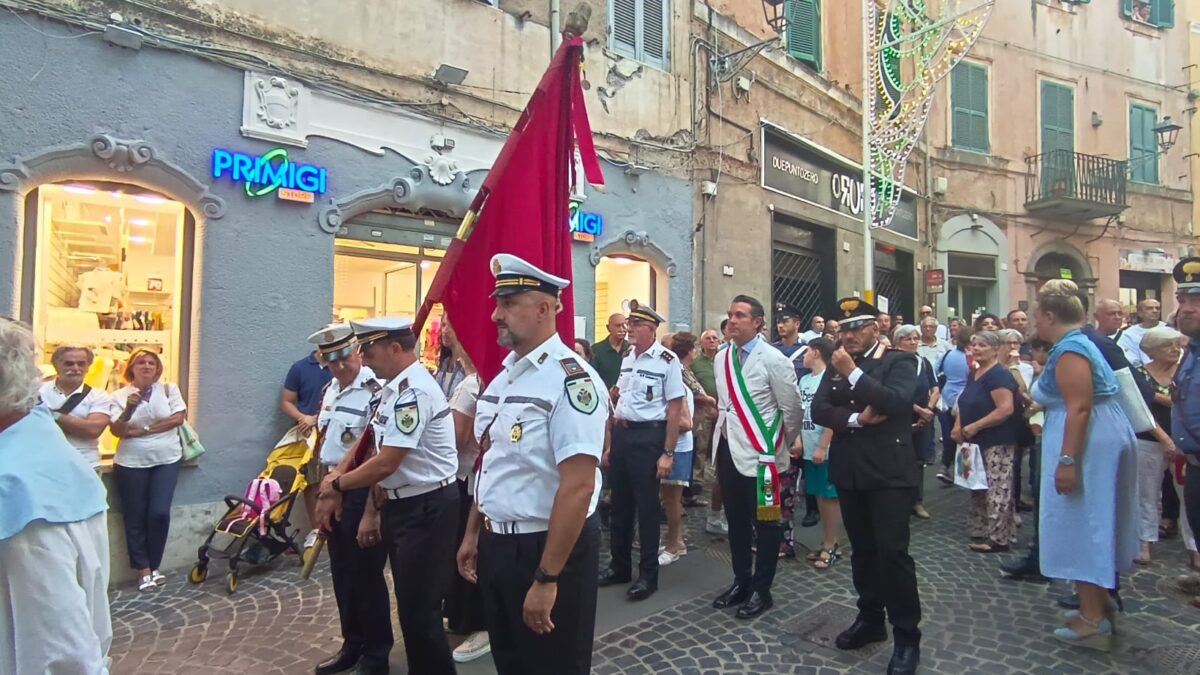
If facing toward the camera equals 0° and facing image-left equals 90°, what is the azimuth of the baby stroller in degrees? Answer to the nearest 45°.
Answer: approximately 45°

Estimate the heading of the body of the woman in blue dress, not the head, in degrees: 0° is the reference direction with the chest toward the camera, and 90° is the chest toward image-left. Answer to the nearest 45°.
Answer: approximately 90°

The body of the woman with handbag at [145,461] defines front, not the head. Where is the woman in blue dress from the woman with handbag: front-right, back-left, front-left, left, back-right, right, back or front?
front-left

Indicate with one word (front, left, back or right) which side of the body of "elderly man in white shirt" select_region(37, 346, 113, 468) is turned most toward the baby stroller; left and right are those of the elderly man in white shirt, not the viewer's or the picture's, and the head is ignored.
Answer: left

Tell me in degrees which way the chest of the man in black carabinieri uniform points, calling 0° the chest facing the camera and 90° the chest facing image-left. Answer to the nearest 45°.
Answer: approximately 45°

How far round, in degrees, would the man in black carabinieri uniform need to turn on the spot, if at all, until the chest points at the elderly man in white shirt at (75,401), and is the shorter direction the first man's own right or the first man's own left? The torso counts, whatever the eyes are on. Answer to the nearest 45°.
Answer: approximately 45° to the first man's own right

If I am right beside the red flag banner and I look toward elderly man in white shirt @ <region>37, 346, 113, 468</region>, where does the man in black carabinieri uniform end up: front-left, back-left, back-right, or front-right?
back-right
